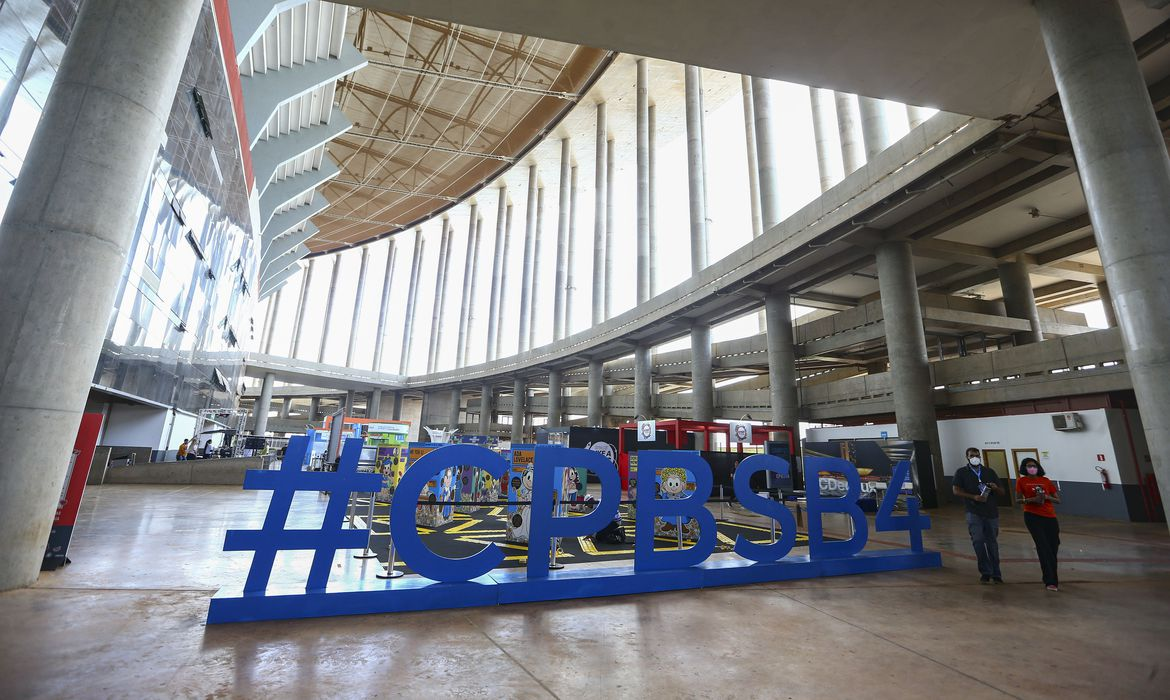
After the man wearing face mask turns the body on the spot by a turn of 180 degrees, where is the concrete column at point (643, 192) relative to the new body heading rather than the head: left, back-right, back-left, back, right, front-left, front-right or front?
front-left

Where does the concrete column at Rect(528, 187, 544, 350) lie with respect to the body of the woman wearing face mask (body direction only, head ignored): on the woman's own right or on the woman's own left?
on the woman's own right

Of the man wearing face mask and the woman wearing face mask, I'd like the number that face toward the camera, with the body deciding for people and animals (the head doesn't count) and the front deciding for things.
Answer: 2

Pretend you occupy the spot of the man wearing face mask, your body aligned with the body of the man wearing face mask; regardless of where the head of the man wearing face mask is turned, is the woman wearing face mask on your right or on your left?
on your left

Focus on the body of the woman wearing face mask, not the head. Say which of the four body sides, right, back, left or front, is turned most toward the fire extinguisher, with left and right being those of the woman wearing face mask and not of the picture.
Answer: back

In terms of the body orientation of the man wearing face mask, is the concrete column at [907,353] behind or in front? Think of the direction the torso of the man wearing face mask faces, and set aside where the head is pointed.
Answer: behind

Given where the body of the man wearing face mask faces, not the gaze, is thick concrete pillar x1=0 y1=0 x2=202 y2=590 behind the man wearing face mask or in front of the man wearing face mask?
in front

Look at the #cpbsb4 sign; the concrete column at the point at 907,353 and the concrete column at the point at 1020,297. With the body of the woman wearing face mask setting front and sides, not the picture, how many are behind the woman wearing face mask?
2

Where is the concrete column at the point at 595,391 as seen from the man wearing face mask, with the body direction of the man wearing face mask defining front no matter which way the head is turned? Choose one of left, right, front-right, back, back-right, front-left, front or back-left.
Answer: back-right

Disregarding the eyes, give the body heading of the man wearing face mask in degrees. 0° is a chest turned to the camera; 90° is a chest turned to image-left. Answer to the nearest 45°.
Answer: approximately 0°
